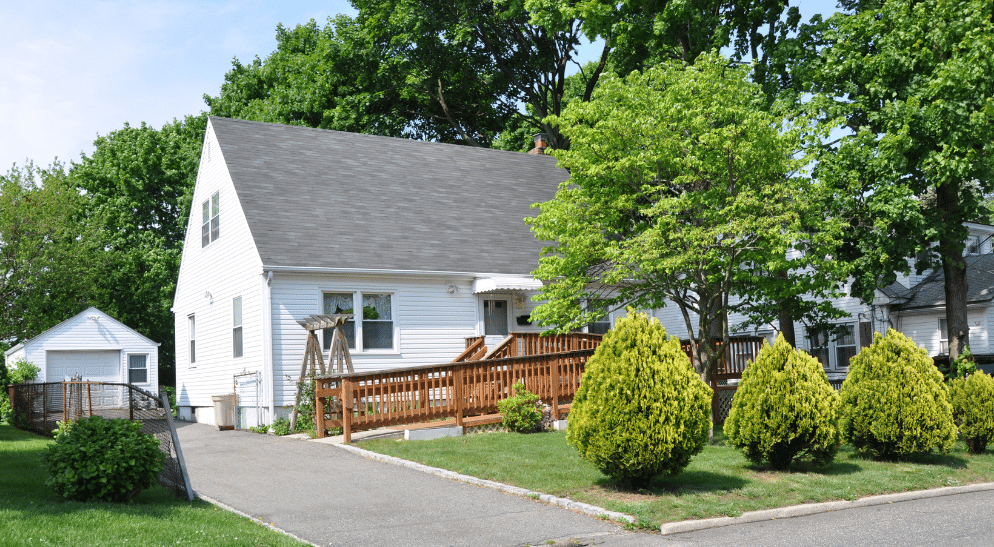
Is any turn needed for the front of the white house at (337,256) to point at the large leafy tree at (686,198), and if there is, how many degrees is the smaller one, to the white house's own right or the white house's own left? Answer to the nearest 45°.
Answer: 0° — it already faces it

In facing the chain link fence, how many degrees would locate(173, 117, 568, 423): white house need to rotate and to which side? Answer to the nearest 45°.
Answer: approximately 90° to its right

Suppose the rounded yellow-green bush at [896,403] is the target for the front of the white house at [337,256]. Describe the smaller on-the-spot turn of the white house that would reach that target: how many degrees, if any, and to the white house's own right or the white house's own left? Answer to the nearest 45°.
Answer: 0° — it already faces it

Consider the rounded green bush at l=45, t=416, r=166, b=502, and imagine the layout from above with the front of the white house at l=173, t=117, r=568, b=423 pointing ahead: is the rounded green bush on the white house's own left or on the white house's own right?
on the white house's own right

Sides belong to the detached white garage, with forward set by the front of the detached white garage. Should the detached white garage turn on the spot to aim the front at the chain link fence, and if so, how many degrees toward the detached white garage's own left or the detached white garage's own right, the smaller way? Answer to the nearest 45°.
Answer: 0° — it already faces it

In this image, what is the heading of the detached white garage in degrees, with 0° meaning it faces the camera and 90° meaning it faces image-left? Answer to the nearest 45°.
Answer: approximately 0°

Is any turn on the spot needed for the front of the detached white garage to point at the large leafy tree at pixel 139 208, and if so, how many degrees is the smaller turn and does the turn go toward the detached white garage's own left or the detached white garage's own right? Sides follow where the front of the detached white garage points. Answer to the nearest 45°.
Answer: approximately 180°

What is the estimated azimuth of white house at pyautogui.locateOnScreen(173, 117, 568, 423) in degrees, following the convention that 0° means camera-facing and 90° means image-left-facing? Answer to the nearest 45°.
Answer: approximately 315°

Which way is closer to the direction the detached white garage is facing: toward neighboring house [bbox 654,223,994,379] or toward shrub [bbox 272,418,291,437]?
the shrub
